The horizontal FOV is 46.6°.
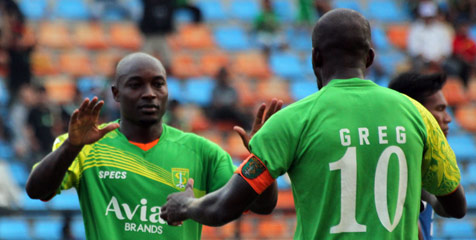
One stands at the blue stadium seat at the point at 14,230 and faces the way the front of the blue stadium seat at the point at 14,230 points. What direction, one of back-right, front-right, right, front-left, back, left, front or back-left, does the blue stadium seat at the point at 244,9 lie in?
back-left

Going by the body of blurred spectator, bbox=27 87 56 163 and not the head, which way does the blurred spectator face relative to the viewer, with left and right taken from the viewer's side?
facing the viewer

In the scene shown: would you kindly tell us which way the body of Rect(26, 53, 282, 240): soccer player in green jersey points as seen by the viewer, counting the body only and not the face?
toward the camera

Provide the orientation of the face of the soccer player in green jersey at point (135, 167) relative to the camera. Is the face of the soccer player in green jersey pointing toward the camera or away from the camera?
toward the camera

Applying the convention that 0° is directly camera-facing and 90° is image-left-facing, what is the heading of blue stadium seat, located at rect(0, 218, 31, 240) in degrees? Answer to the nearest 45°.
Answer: approximately 0°

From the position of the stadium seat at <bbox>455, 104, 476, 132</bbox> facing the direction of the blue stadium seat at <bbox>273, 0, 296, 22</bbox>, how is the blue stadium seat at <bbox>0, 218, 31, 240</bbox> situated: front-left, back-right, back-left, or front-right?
front-left

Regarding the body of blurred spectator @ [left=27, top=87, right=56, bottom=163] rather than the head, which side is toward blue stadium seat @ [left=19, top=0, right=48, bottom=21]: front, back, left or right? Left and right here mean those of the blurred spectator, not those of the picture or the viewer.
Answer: back

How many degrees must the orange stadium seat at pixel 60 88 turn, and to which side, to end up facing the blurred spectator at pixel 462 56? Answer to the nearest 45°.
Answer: approximately 90° to its left
